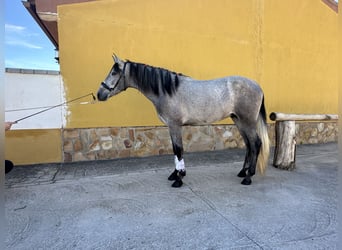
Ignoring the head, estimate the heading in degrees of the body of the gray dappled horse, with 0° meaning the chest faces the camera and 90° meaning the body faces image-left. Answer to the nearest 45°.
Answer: approximately 90°

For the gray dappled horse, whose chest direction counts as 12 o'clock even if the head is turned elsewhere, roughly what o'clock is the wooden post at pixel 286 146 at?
The wooden post is roughly at 5 o'clock from the gray dappled horse.
